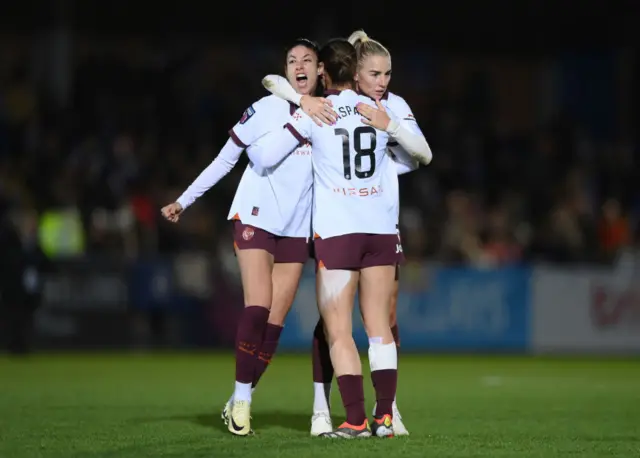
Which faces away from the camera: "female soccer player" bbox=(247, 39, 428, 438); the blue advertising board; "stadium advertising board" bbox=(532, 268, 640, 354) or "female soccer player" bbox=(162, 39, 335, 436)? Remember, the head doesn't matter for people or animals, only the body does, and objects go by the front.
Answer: "female soccer player" bbox=(247, 39, 428, 438)

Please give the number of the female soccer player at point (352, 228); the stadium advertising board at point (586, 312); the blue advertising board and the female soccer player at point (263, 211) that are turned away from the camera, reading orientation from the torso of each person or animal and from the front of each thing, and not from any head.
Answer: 1

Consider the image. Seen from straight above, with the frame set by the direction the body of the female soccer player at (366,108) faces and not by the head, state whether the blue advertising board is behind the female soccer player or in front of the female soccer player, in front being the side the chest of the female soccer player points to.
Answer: behind

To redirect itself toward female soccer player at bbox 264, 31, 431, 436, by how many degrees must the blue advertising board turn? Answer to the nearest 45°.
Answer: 0° — it already faces them

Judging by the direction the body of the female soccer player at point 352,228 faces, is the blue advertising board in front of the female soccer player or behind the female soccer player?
in front

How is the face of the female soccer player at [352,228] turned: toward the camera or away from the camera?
away from the camera

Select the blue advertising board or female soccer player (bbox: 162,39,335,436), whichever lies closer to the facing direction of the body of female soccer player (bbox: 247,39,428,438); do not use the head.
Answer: the blue advertising board

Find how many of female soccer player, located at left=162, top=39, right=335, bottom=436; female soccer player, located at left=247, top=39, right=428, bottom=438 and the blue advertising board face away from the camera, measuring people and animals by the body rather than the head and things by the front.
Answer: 1

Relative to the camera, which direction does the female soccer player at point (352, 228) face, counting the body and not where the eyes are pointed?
away from the camera

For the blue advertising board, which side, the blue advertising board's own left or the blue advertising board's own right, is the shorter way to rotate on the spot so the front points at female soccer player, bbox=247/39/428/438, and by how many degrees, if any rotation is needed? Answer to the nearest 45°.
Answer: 0° — it already faces them

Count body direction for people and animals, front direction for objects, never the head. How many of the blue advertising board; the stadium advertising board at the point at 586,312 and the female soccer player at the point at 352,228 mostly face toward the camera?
2

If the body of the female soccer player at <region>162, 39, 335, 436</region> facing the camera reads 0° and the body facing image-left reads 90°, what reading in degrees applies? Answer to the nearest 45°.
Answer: approximately 315°

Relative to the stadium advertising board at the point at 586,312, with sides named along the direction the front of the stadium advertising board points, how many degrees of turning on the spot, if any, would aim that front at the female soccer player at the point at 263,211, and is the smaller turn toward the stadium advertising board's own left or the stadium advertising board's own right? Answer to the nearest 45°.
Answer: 0° — it already faces them

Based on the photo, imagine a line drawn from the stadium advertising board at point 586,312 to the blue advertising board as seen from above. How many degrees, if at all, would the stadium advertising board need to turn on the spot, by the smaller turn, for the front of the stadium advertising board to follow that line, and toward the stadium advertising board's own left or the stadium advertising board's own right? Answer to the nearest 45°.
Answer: approximately 90° to the stadium advertising board's own right
